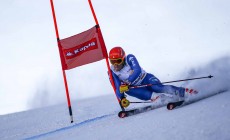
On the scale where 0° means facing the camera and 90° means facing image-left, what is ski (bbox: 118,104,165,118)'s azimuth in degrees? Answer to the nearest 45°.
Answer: approximately 45°

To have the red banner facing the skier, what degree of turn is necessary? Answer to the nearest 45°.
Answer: approximately 45° to its left

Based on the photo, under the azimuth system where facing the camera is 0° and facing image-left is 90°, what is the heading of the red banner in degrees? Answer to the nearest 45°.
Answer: approximately 0°
